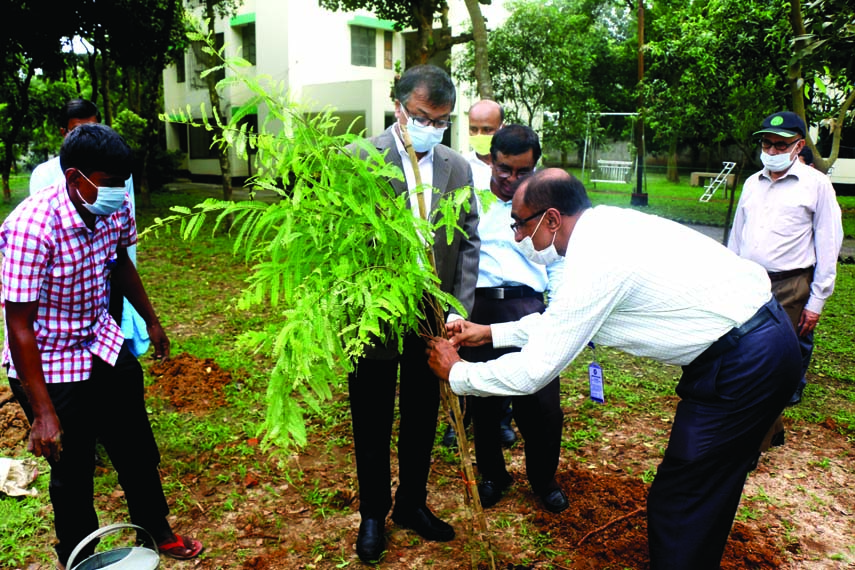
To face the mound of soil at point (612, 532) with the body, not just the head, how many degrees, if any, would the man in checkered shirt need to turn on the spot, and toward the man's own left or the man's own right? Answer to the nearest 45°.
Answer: approximately 45° to the man's own left

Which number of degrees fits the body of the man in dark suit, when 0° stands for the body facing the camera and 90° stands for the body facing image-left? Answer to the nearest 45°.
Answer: approximately 0°

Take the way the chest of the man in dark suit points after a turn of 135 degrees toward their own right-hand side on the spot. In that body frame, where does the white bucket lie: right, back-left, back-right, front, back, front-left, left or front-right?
left

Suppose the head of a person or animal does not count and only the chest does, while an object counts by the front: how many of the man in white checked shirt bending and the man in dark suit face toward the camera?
1

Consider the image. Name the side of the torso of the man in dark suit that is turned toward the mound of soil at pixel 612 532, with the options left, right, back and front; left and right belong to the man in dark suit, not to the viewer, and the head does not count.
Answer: left

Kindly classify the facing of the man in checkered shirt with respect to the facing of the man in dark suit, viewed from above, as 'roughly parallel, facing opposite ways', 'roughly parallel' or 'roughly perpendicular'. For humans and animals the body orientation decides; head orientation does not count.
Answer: roughly perpendicular

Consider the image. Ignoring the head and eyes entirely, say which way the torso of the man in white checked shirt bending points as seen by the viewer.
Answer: to the viewer's left

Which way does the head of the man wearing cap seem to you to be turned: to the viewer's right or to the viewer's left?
to the viewer's left

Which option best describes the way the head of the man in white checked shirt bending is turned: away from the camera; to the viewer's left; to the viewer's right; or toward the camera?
to the viewer's left

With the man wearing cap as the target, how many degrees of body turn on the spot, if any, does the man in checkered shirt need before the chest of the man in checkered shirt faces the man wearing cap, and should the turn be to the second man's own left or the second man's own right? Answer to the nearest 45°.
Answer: approximately 45° to the second man's own left

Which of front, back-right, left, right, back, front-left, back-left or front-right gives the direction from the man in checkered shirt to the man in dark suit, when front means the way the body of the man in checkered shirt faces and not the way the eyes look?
front-left

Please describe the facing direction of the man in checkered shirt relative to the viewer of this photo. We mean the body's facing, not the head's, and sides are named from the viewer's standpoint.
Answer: facing the viewer and to the right of the viewer

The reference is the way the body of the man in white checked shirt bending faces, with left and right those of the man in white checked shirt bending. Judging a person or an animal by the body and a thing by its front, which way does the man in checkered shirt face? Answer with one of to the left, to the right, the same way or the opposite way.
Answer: the opposite way
